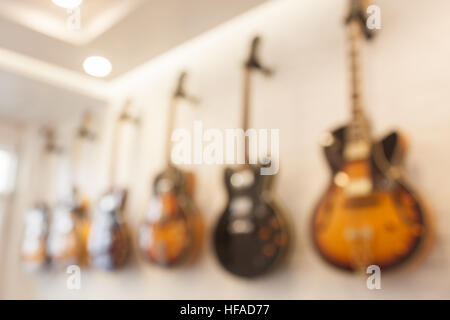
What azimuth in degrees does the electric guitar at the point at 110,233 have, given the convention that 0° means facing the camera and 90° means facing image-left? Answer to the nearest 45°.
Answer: approximately 45°

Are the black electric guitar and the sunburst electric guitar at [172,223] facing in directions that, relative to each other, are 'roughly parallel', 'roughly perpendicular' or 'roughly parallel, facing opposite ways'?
roughly parallel

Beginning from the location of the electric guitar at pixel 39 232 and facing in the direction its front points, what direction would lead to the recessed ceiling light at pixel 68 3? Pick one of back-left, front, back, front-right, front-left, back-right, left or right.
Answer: front-left

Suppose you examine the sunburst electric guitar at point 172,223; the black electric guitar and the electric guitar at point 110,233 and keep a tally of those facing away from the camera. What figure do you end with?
0

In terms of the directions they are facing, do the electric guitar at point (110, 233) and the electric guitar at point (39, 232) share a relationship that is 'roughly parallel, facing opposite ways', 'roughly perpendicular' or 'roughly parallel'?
roughly parallel

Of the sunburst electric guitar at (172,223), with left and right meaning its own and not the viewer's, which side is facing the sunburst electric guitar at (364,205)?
left

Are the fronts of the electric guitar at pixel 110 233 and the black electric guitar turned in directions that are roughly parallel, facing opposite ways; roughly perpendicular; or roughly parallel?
roughly parallel

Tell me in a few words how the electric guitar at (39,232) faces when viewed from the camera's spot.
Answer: facing the viewer and to the left of the viewer

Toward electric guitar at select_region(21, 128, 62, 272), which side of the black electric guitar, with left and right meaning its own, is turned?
right

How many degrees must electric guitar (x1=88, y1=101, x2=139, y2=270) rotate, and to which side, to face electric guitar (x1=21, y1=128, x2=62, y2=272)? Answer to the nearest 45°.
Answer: approximately 90° to its right

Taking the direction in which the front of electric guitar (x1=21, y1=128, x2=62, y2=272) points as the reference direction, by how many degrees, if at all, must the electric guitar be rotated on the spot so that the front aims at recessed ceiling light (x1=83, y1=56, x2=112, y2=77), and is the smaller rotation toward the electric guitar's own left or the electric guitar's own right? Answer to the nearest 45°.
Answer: approximately 45° to the electric guitar's own left
